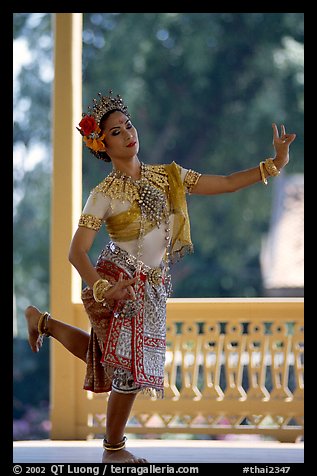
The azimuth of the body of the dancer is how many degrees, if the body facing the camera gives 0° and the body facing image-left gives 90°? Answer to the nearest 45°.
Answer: approximately 315°

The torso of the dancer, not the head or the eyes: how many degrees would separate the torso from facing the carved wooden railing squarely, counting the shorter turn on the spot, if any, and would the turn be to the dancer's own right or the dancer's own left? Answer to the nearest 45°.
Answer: approximately 135° to the dancer's own left

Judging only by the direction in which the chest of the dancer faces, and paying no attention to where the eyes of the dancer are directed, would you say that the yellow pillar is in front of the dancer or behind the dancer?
behind
